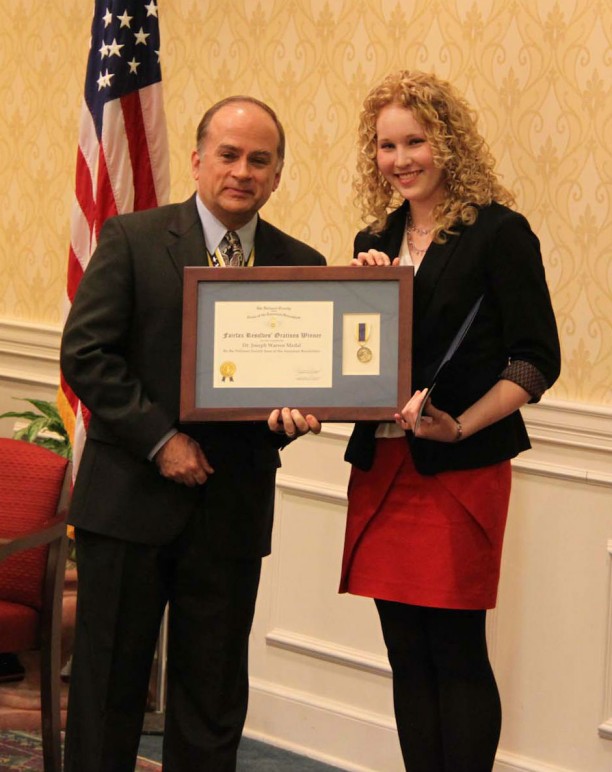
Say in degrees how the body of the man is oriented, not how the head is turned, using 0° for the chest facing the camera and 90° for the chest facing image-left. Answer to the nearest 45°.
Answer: approximately 315°

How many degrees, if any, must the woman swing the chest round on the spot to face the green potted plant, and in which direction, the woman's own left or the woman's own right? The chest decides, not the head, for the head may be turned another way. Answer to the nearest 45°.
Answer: approximately 90° to the woman's own right

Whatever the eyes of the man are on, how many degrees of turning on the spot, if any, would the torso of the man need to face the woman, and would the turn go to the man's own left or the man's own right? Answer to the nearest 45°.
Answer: approximately 45° to the man's own left

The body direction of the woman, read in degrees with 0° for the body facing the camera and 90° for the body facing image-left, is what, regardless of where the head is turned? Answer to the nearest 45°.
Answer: approximately 45°

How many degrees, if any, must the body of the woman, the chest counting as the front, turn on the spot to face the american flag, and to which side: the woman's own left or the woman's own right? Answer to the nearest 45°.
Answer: approximately 90° to the woman's own right
